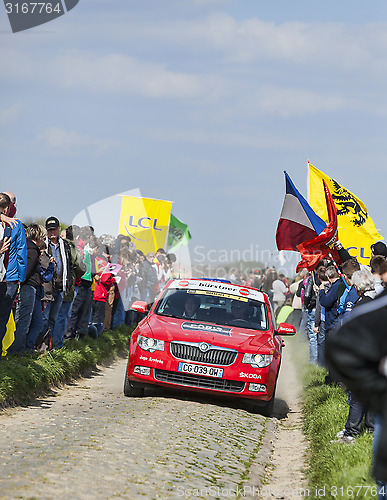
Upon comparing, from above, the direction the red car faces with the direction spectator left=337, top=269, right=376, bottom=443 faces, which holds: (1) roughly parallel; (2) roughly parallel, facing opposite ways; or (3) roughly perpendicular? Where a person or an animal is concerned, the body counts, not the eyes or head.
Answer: roughly perpendicular

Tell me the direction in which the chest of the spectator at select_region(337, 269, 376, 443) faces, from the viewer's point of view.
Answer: to the viewer's left

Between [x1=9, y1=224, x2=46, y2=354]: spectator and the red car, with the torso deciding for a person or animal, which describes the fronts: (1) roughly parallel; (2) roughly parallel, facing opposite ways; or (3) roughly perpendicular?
roughly perpendicular

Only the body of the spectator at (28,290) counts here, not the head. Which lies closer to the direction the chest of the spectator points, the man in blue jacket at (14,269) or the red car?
the red car

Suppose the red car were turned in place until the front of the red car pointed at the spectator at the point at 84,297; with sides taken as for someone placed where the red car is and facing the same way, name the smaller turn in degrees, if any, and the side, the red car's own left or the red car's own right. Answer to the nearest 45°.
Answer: approximately 135° to the red car's own right

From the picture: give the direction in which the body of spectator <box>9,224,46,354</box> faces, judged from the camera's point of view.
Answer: to the viewer's right

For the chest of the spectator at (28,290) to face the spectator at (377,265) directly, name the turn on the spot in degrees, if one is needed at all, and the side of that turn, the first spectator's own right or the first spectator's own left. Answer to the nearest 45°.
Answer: approximately 45° to the first spectator's own right

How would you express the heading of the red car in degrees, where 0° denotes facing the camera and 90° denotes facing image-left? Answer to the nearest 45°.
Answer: approximately 0°

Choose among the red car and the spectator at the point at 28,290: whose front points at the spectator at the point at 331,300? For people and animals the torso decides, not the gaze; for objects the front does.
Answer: the spectator at the point at 28,290

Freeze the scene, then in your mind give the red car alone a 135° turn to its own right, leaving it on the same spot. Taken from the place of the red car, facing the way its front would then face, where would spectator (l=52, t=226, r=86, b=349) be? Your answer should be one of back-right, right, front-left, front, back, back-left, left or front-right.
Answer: front

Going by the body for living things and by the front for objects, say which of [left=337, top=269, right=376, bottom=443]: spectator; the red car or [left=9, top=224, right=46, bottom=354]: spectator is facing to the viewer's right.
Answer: [left=9, top=224, right=46, bottom=354]: spectator
